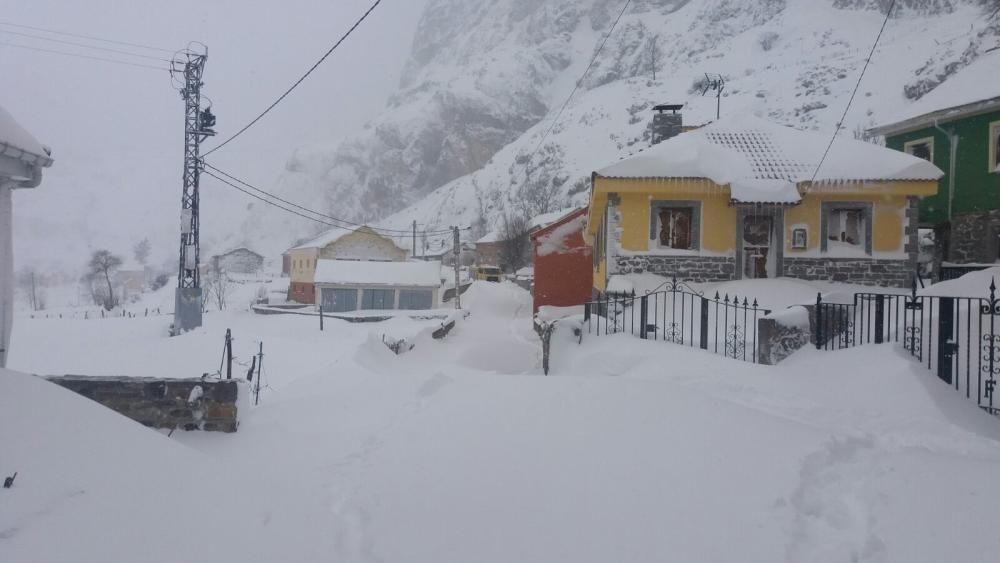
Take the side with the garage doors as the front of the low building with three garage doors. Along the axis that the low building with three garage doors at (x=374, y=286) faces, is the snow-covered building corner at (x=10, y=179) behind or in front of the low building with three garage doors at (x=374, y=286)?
in front

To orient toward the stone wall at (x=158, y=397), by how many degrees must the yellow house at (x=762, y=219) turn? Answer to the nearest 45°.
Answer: approximately 45° to its right

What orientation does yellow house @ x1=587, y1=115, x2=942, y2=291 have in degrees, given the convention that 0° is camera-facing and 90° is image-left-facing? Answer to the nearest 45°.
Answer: approximately 0°

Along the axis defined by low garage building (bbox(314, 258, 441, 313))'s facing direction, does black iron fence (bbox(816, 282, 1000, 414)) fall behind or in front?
in front

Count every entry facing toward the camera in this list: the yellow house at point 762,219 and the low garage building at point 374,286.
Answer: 2

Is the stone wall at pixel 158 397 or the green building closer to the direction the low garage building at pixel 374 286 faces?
the stone wall

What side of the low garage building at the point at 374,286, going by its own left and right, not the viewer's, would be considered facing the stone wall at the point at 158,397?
front

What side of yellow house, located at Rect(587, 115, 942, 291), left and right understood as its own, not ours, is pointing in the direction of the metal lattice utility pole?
right
